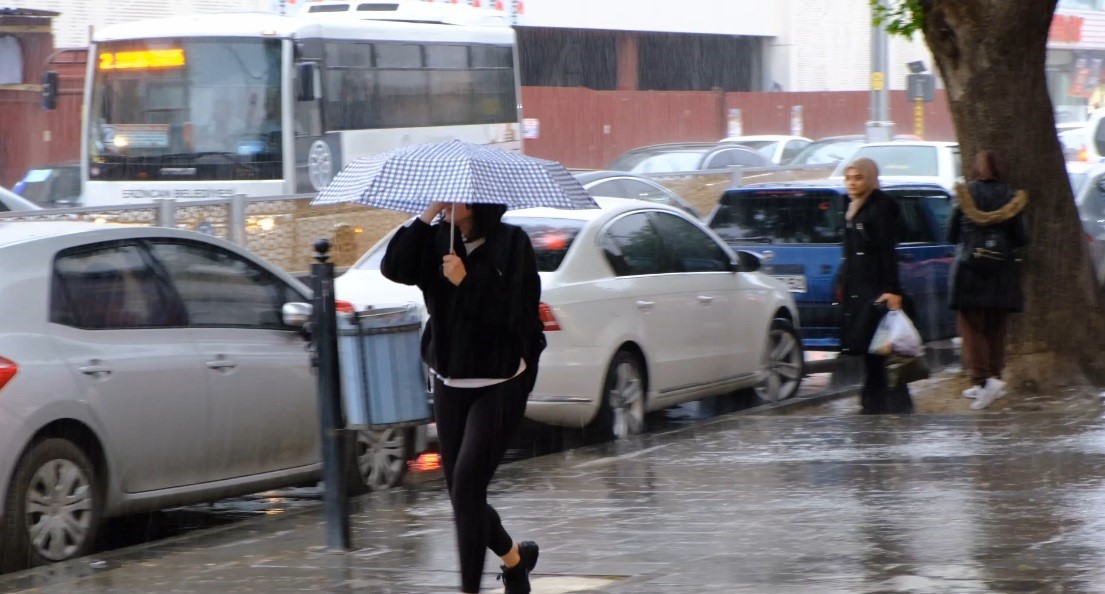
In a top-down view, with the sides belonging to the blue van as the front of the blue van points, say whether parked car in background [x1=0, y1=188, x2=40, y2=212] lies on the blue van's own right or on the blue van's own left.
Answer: on the blue van's own left

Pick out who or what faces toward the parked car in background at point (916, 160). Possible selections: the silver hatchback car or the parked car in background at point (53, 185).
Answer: the silver hatchback car

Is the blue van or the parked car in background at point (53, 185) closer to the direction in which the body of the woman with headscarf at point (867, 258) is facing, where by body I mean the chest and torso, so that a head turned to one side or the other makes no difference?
the parked car in background

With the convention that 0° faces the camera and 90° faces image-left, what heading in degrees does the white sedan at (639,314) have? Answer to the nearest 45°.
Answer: approximately 225°

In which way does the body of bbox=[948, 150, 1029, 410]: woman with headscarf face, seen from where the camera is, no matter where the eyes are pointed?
away from the camera

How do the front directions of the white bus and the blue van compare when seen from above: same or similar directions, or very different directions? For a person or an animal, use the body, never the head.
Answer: very different directions

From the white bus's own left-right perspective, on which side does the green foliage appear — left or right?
on its left

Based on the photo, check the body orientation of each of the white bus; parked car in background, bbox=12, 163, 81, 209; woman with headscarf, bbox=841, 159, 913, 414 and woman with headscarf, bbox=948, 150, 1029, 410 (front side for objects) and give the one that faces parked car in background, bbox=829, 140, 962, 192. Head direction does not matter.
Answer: woman with headscarf, bbox=948, 150, 1029, 410

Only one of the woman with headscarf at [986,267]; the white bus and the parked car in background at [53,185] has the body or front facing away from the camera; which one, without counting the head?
the woman with headscarf

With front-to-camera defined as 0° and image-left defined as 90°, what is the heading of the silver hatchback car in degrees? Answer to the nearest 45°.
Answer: approximately 225°

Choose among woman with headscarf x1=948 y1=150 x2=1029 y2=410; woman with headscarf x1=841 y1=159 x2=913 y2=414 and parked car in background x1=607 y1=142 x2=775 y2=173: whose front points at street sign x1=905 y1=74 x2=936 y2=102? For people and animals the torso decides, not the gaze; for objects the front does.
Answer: woman with headscarf x1=948 y1=150 x2=1029 y2=410
